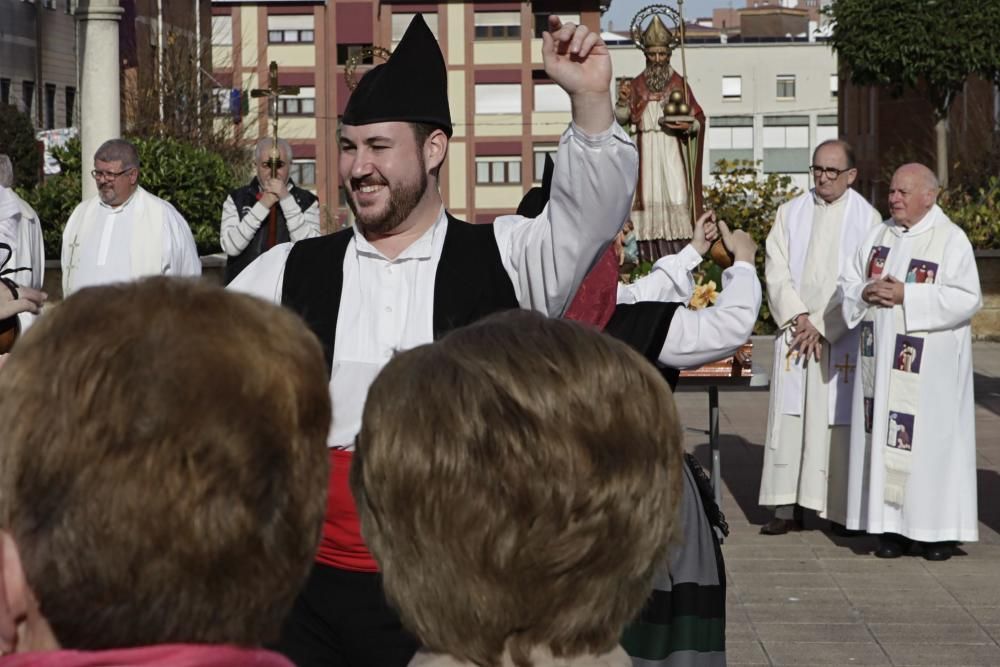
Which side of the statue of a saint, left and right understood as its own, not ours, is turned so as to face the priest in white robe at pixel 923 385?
front

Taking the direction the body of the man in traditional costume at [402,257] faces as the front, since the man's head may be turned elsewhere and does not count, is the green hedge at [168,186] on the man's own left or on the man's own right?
on the man's own right

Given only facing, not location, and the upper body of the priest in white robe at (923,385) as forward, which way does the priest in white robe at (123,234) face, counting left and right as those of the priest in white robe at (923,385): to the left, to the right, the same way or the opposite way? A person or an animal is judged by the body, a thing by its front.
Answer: the same way

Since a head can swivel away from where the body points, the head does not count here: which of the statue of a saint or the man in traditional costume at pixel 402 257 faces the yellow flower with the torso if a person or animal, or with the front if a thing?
the statue of a saint

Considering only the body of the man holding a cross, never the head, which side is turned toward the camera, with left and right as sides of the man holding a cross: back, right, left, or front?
front

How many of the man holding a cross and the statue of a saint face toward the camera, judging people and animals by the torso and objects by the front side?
2

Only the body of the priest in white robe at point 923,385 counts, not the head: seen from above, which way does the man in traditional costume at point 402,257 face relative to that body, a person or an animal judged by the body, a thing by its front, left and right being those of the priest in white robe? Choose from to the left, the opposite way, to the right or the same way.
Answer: the same way

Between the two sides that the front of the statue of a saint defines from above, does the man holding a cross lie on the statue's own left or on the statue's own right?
on the statue's own right

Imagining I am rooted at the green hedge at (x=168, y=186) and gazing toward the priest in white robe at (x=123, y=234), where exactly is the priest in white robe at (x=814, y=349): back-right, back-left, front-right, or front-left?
front-left

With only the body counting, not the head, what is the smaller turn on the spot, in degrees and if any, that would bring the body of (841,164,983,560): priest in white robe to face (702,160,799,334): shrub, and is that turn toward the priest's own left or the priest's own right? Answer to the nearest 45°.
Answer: approximately 135° to the priest's own right

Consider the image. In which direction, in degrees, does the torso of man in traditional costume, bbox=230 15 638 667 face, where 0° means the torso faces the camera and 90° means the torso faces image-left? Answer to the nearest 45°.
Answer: approximately 45°

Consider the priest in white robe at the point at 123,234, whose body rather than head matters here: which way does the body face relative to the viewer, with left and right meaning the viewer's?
facing the viewer and to the left of the viewer

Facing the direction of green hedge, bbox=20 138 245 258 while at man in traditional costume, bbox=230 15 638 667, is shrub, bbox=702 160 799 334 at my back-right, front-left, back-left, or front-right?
front-right

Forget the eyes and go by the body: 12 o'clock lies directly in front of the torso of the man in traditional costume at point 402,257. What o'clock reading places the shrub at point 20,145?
The shrub is roughly at 4 o'clock from the man in traditional costume.

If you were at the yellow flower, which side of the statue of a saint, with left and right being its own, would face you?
front

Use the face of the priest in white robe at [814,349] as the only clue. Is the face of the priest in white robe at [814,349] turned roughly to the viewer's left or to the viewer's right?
to the viewer's left
